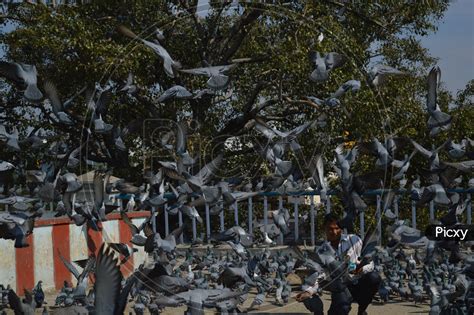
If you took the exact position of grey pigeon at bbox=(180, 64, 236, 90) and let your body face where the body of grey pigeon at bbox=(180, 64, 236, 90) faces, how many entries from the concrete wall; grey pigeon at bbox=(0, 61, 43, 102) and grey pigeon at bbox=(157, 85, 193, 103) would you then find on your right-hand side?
0

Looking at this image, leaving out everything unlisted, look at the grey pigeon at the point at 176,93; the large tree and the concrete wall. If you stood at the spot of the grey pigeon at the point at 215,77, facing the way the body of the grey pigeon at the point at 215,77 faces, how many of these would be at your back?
0

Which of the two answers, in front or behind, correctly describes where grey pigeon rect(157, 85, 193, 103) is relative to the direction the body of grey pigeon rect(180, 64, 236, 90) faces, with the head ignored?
in front

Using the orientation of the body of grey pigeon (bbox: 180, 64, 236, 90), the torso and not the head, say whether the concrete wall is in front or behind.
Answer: in front
